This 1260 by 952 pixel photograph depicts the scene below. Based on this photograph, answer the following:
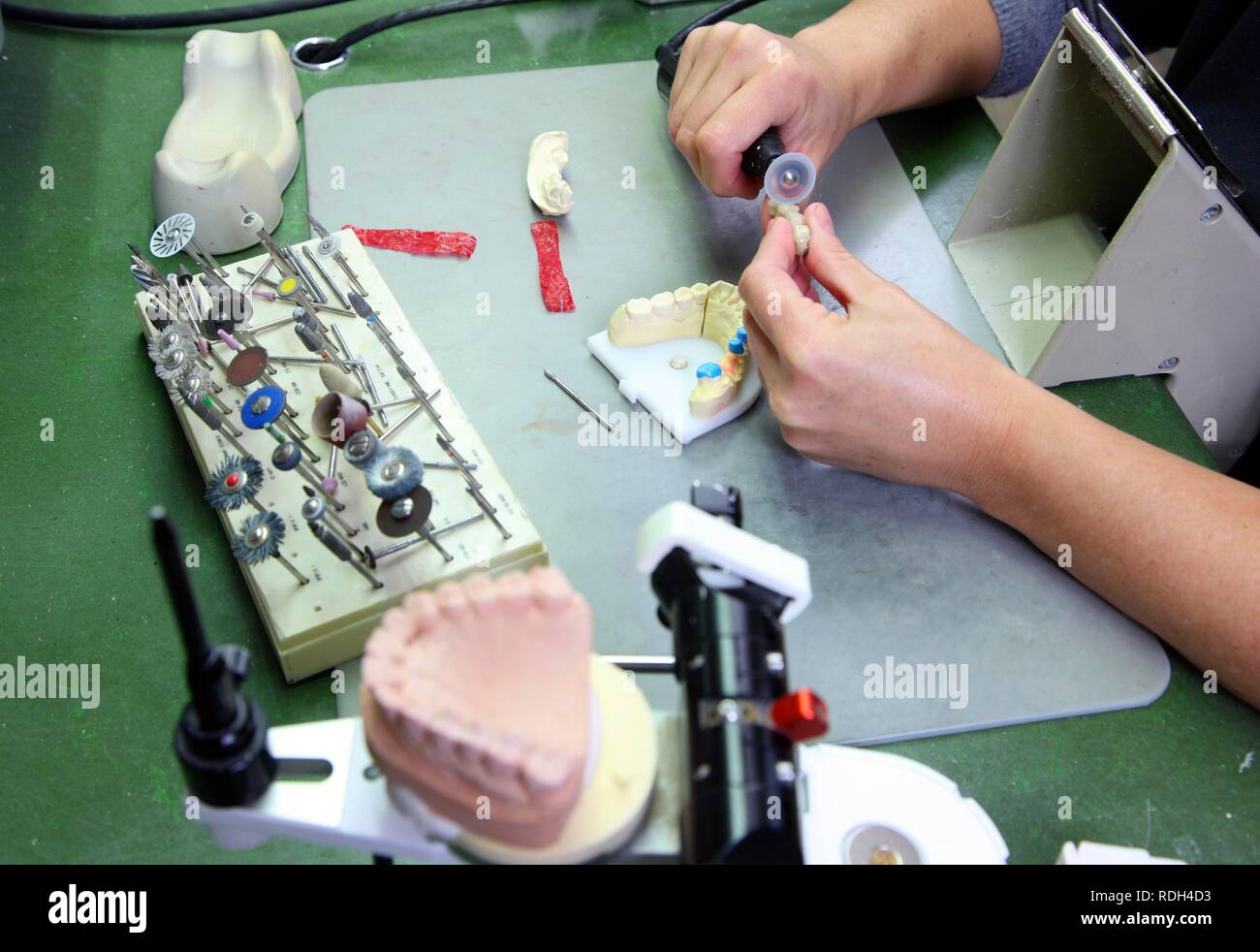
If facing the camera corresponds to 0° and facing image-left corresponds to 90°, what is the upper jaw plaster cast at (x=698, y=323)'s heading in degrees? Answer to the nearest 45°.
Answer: approximately 225°

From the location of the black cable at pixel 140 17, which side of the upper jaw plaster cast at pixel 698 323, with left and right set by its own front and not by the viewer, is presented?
left

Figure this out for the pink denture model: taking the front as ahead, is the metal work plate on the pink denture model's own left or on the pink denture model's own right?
on the pink denture model's own right
